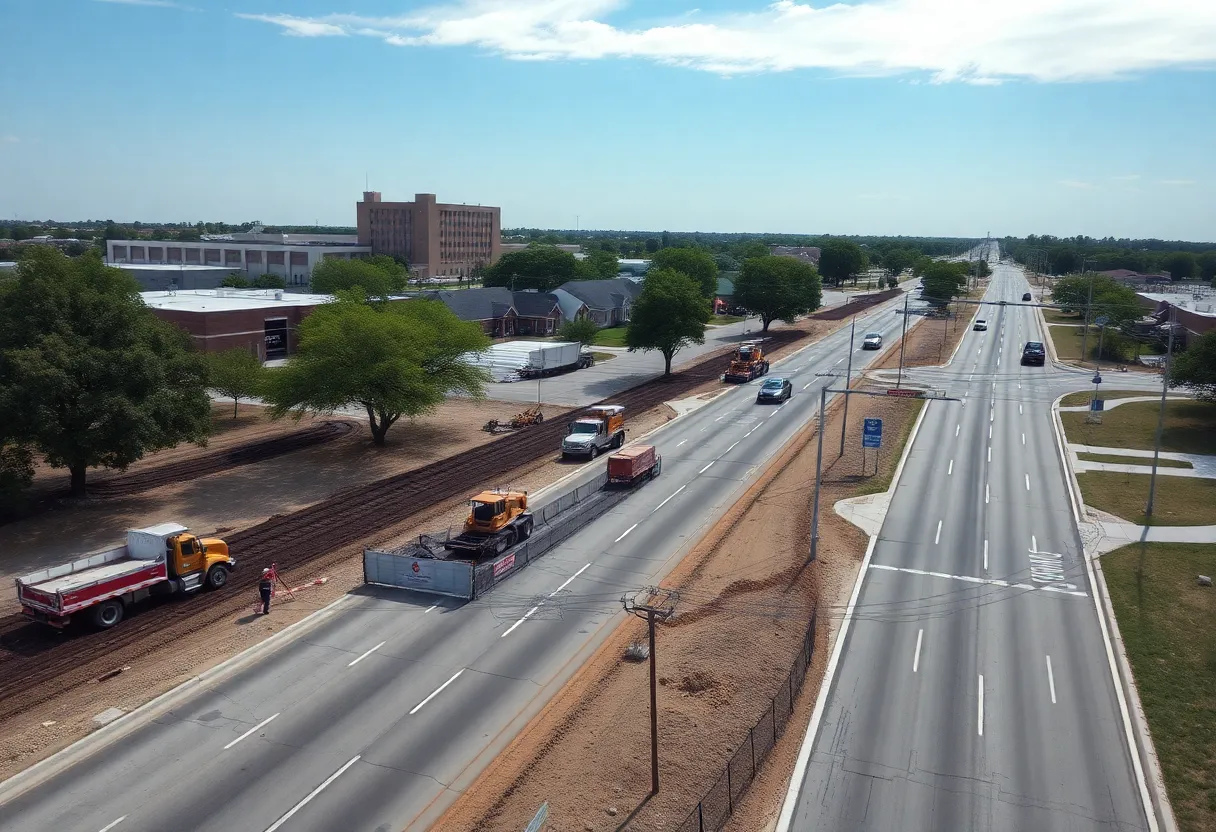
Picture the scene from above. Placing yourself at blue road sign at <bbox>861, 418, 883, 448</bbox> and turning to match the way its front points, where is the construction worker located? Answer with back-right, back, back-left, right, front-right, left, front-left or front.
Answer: front-right

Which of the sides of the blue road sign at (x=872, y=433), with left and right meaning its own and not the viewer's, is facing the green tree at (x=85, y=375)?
right

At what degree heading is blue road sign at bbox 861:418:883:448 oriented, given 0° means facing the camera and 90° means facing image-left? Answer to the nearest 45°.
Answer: approximately 0°
